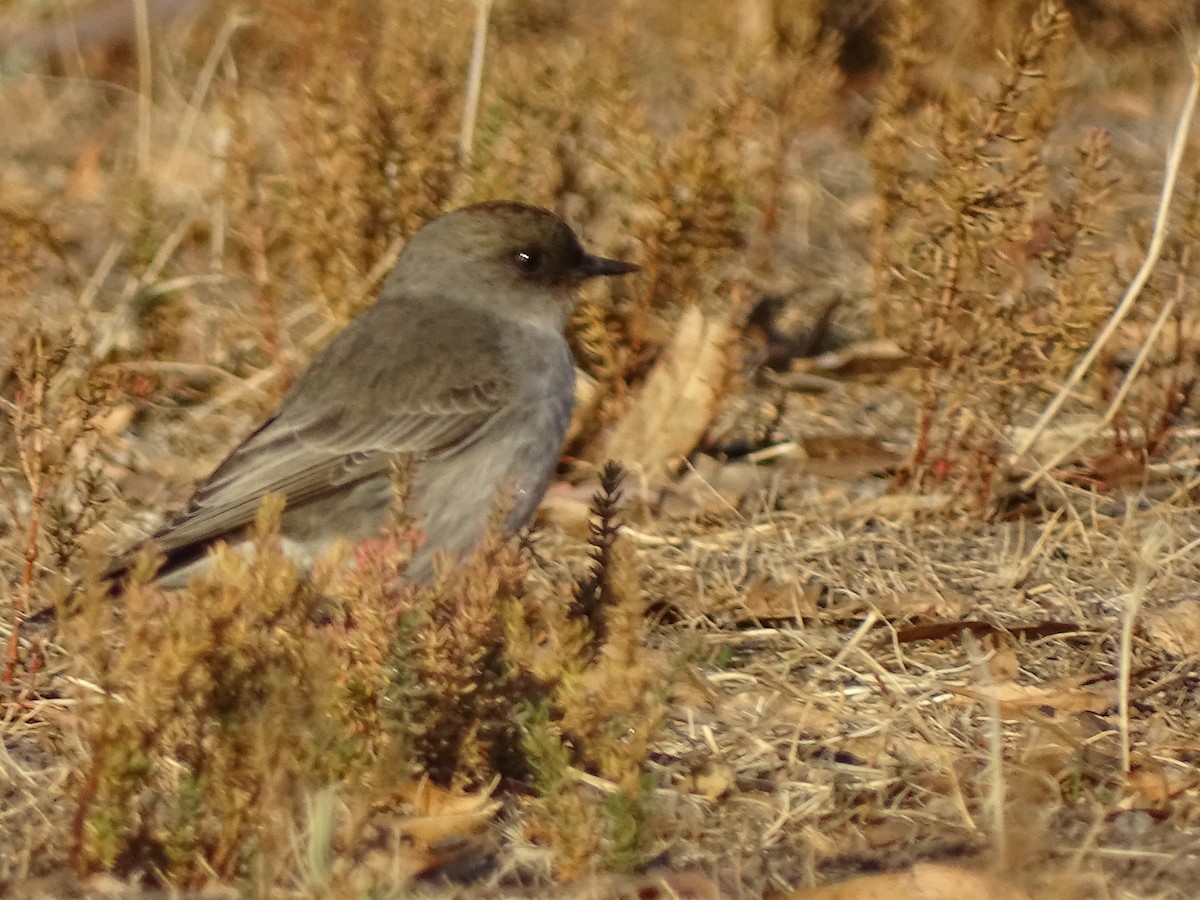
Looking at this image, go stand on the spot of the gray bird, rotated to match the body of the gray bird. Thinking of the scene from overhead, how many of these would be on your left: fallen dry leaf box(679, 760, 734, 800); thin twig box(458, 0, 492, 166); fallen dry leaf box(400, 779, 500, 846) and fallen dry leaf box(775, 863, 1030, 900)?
1

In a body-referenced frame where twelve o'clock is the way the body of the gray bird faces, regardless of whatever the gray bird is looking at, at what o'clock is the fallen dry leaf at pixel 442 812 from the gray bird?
The fallen dry leaf is roughly at 3 o'clock from the gray bird.

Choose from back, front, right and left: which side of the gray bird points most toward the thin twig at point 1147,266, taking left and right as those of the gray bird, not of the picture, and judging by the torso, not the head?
front

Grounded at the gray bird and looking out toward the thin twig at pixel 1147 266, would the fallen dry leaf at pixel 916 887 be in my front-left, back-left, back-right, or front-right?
front-right

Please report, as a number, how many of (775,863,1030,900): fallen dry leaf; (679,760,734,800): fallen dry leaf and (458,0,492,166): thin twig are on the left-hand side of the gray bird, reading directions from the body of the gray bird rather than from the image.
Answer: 1

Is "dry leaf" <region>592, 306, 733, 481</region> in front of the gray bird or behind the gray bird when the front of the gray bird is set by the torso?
in front

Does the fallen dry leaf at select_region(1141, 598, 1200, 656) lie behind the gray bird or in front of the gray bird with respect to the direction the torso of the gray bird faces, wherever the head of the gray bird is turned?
in front

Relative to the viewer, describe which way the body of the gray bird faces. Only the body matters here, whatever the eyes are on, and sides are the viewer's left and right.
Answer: facing to the right of the viewer

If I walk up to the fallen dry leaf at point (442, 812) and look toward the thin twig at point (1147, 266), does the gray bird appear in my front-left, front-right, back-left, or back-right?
front-left

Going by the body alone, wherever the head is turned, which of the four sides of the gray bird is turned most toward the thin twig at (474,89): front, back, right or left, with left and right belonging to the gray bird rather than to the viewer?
left

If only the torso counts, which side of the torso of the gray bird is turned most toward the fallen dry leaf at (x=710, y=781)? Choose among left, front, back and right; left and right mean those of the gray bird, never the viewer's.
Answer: right
